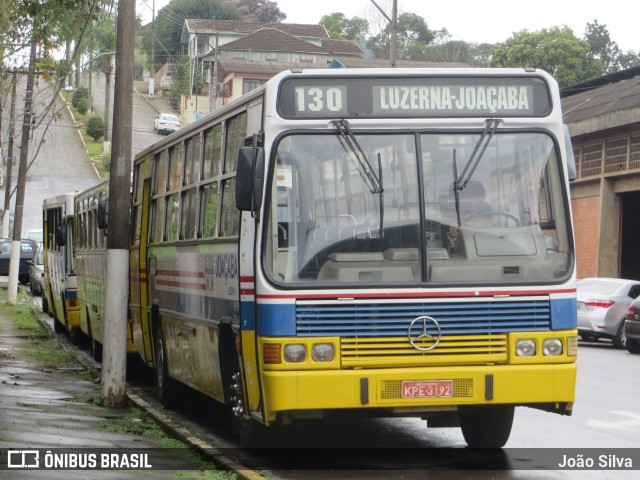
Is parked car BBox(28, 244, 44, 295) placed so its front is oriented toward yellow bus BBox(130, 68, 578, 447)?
yes

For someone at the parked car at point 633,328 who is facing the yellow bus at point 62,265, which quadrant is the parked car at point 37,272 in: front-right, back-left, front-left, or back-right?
front-right

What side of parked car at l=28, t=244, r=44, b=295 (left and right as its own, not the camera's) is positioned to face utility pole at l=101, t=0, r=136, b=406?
front

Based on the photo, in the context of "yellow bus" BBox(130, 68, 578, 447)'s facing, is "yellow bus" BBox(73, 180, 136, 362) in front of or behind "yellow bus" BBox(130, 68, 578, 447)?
behind

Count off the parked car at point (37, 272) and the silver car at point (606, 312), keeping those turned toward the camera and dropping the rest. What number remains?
1

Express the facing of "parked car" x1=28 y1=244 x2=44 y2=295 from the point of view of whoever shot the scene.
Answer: facing the viewer

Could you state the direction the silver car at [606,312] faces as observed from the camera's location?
facing away from the viewer and to the right of the viewer

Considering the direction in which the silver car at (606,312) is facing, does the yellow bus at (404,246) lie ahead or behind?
behind

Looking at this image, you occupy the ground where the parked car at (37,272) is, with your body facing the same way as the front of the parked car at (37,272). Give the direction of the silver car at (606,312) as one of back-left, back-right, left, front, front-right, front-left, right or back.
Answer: front-left

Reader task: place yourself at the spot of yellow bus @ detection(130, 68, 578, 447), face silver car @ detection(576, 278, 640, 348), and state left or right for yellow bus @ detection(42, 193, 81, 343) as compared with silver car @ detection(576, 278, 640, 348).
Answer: left
